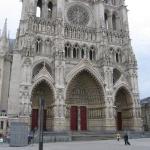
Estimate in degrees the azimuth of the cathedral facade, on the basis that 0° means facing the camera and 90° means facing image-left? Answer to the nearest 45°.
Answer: approximately 315°

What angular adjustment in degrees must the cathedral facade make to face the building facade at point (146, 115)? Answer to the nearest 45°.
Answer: approximately 90° to its left
